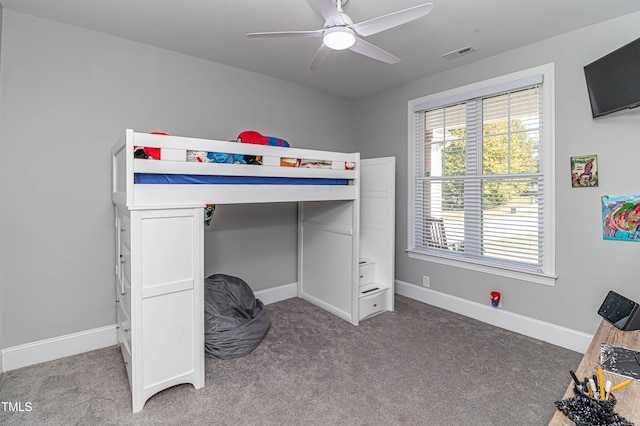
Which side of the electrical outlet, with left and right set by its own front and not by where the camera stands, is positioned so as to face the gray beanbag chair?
front

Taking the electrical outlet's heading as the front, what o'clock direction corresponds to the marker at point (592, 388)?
The marker is roughly at 10 o'clock from the electrical outlet.

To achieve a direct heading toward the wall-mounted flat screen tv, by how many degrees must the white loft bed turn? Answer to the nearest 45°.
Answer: approximately 45° to its left

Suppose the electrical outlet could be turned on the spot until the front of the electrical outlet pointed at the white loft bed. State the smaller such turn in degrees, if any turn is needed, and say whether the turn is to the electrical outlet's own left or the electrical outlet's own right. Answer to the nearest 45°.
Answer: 0° — it already faces it

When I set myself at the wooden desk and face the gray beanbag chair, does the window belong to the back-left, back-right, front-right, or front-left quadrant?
front-right

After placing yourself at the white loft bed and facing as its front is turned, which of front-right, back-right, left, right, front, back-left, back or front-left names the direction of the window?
front-left

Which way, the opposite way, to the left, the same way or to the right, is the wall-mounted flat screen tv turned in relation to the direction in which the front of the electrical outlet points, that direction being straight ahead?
the same way

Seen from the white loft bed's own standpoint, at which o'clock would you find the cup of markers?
The cup of markers is roughly at 12 o'clock from the white loft bed.

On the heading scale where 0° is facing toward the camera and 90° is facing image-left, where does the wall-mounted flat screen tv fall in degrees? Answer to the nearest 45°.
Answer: approximately 45°

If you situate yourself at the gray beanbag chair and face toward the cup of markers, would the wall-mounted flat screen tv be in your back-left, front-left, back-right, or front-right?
front-left

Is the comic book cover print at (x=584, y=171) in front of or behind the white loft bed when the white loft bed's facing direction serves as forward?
in front

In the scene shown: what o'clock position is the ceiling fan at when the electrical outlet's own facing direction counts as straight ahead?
The ceiling fan is roughly at 11 o'clock from the electrical outlet.

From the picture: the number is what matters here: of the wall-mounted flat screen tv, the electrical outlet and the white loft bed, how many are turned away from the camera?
0

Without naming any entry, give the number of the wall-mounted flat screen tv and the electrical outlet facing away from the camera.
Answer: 0
